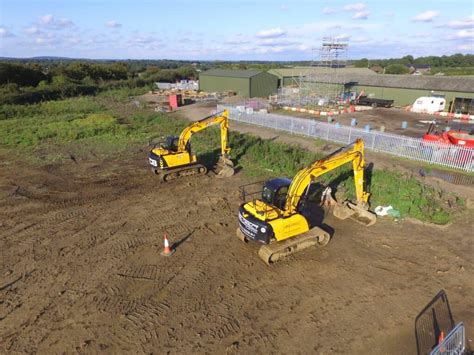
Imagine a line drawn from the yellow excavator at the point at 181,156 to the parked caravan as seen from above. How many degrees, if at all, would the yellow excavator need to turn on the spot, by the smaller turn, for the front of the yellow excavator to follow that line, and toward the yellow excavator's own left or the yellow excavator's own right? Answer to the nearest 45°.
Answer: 0° — it already faces it

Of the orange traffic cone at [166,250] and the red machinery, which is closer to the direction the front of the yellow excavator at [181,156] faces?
the red machinery

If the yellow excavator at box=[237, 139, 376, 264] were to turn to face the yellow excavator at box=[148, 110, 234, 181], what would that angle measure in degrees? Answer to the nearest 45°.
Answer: approximately 90° to its left

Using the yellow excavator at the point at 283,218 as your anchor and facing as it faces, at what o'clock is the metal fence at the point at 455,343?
The metal fence is roughly at 3 o'clock from the yellow excavator.

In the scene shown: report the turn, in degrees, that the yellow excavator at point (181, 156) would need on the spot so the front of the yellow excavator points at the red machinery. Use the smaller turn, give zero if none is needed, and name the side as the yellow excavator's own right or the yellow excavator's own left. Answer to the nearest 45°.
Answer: approximately 45° to the yellow excavator's own right

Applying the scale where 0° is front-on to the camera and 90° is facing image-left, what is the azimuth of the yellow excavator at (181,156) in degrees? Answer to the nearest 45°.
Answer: approximately 225°

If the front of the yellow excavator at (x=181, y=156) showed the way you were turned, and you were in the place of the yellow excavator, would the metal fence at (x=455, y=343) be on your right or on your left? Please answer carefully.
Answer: on your right

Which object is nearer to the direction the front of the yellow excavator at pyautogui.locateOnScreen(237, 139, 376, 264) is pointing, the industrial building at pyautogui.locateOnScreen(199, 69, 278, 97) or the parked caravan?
the parked caravan

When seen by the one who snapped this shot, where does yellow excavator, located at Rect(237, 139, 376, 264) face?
facing away from the viewer and to the right of the viewer
